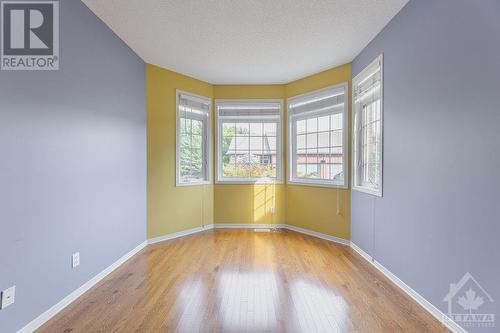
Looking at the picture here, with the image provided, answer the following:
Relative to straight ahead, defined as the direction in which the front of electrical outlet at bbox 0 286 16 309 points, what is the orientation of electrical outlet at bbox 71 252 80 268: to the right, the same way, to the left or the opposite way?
the same way

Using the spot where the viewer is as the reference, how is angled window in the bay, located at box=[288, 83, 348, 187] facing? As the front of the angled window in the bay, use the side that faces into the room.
facing the viewer and to the left of the viewer

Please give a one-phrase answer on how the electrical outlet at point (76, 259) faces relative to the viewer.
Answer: facing the viewer and to the right of the viewer

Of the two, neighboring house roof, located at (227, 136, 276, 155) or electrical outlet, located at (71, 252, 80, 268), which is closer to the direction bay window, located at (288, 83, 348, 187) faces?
the electrical outlet

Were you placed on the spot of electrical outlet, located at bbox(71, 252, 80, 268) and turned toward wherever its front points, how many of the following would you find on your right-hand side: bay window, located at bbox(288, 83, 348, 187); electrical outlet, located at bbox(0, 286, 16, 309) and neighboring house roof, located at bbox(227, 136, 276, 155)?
1

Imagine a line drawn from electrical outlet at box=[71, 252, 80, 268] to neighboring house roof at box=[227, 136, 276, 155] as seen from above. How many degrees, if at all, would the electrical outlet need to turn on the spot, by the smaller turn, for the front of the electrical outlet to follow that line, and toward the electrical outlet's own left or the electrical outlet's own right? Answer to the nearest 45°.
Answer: approximately 90° to the electrical outlet's own left

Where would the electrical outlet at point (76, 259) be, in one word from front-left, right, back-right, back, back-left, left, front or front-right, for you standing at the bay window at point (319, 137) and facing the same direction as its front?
front

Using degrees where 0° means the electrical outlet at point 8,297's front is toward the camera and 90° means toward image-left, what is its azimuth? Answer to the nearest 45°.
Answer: approximately 315°

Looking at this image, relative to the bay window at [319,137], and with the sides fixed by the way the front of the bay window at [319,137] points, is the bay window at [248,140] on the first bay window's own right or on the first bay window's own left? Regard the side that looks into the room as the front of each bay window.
on the first bay window's own right

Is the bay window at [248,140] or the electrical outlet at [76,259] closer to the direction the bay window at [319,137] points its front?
the electrical outlet

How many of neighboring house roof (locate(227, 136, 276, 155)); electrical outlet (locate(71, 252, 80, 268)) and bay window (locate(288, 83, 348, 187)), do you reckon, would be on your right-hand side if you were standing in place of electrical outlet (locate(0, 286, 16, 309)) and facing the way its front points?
0

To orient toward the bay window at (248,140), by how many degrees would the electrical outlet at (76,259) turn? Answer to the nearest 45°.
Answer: approximately 45° to its left

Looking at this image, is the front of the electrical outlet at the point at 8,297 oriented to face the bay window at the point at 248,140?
no

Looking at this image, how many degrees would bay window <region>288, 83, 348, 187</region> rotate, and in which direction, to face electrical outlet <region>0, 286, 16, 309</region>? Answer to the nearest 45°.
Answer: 0° — it already faces it

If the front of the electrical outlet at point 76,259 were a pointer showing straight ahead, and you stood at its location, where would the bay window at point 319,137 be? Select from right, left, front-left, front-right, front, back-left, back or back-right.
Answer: front-left

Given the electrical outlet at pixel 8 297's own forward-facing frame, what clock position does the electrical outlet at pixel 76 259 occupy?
the electrical outlet at pixel 76 259 is roughly at 9 o'clock from the electrical outlet at pixel 8 297.

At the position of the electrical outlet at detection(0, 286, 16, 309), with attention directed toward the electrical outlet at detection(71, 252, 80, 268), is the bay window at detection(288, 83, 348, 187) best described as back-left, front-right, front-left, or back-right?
front-right

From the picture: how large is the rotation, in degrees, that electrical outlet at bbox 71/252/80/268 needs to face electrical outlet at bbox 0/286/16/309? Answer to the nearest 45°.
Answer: approximately 90° to its right

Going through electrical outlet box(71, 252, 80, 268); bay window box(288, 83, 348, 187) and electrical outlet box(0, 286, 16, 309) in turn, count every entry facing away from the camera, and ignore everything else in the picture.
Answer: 0

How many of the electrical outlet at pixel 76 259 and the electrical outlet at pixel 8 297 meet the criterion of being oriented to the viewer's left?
0

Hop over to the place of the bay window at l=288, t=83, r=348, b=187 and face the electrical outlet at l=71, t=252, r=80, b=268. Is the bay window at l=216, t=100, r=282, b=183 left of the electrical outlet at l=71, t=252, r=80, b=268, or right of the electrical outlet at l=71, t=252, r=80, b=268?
right
